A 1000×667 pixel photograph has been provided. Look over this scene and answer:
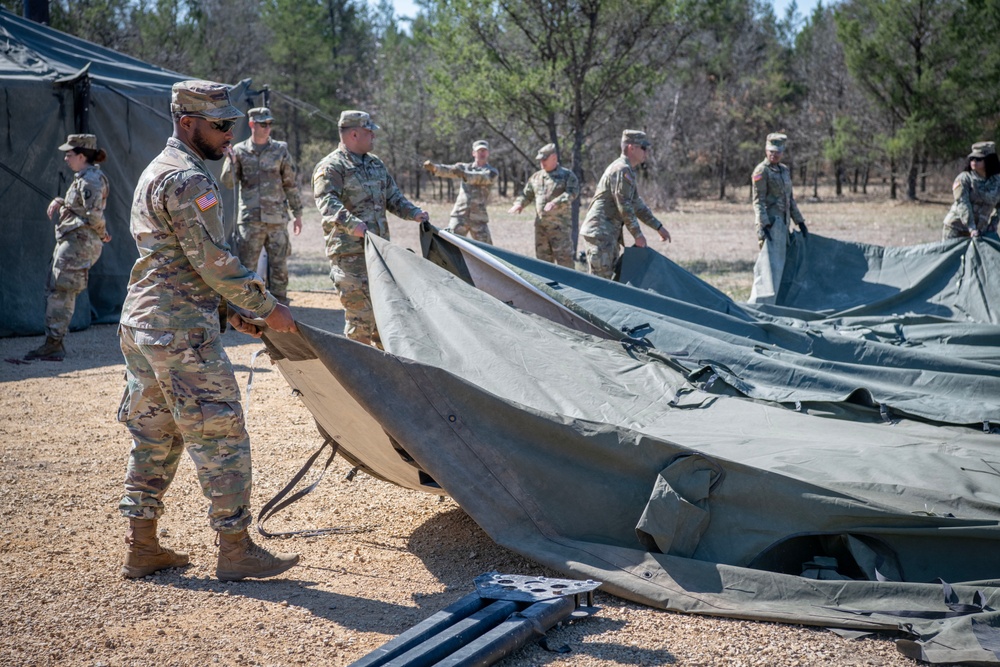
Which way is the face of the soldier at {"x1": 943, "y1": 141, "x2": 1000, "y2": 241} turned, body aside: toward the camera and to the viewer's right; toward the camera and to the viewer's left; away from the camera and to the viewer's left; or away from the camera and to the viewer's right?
toward the camera and to the viewer's left

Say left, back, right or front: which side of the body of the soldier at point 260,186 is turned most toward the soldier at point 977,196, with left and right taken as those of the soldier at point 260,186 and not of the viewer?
left

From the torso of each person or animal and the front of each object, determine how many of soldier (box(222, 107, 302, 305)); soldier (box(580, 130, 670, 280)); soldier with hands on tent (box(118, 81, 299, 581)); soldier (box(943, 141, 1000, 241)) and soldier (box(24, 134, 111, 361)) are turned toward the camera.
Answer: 2

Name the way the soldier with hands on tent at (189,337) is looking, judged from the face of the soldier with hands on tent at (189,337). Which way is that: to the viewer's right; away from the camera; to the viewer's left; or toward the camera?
to the viewer's right

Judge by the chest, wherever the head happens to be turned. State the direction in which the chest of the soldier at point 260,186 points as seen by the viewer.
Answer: toward the camera

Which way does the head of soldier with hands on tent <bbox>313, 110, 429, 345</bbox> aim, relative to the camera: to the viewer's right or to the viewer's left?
to the viewer's right

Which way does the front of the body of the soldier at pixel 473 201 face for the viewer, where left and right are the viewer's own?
facing the viewer

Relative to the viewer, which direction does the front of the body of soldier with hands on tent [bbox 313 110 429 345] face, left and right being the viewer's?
facing the viewer and to the right of the viewer

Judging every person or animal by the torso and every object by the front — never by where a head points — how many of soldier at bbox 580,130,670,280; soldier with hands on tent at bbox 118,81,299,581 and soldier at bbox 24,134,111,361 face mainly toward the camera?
0

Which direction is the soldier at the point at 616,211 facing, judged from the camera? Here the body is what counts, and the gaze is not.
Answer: to the viewer's right

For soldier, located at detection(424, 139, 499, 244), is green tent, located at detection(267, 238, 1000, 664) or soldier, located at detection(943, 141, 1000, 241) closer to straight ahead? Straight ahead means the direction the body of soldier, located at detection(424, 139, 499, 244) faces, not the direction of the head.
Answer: the green tent

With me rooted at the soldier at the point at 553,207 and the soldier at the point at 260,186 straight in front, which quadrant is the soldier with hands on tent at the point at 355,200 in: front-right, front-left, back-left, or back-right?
front-left

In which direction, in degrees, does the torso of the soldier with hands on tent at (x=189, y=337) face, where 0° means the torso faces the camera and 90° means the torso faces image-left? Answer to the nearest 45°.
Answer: approximately 270°

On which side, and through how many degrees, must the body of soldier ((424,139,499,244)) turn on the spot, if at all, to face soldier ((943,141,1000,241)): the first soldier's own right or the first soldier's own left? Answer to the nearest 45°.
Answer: approximately 90° to the first soldier's own left
